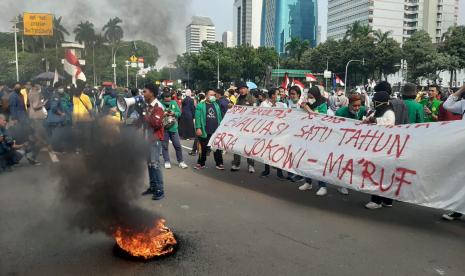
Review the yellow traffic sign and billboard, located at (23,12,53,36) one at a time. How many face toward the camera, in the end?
2

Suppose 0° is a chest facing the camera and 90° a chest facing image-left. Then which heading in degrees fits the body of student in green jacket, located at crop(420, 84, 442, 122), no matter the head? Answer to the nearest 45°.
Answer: approximately 45°

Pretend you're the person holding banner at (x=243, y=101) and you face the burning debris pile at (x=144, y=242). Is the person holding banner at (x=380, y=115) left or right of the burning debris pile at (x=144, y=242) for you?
left

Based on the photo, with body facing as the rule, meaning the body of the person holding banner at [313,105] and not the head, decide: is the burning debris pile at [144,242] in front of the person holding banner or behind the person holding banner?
in front

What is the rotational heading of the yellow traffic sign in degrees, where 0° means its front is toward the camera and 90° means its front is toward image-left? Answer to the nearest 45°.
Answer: approximately 0°
